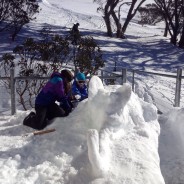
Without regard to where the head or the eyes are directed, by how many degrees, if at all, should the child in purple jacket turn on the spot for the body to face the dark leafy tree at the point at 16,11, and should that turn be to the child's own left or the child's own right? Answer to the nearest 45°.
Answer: approximately 90° to the child's own left

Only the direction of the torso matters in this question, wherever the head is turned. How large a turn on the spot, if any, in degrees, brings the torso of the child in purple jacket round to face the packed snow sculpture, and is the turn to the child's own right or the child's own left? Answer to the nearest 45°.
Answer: approximately 45° to the child's own right

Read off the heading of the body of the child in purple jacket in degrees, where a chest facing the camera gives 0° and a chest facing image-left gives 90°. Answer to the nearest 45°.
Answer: approximately 270°

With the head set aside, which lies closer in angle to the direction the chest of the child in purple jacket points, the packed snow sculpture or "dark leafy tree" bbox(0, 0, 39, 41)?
the packed snow sculpture

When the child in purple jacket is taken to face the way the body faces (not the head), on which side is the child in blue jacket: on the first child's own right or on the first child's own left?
on the first child's own left
